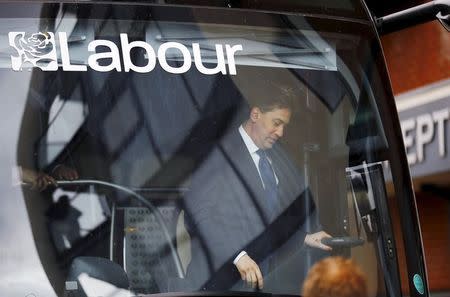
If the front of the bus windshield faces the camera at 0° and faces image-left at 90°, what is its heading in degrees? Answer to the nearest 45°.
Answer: approximately 0°

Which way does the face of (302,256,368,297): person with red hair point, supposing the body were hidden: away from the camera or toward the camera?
away from the camera

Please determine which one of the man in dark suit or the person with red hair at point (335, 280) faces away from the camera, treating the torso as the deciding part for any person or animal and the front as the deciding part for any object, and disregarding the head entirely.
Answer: the person with red hair

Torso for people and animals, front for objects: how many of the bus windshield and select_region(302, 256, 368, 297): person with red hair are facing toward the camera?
1

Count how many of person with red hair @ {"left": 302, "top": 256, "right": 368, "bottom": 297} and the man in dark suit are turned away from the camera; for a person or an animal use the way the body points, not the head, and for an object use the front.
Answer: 1

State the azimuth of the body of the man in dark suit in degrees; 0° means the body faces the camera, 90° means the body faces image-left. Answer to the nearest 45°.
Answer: approximately 315°

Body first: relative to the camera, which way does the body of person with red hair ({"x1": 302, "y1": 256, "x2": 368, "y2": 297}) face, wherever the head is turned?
away from the camera
